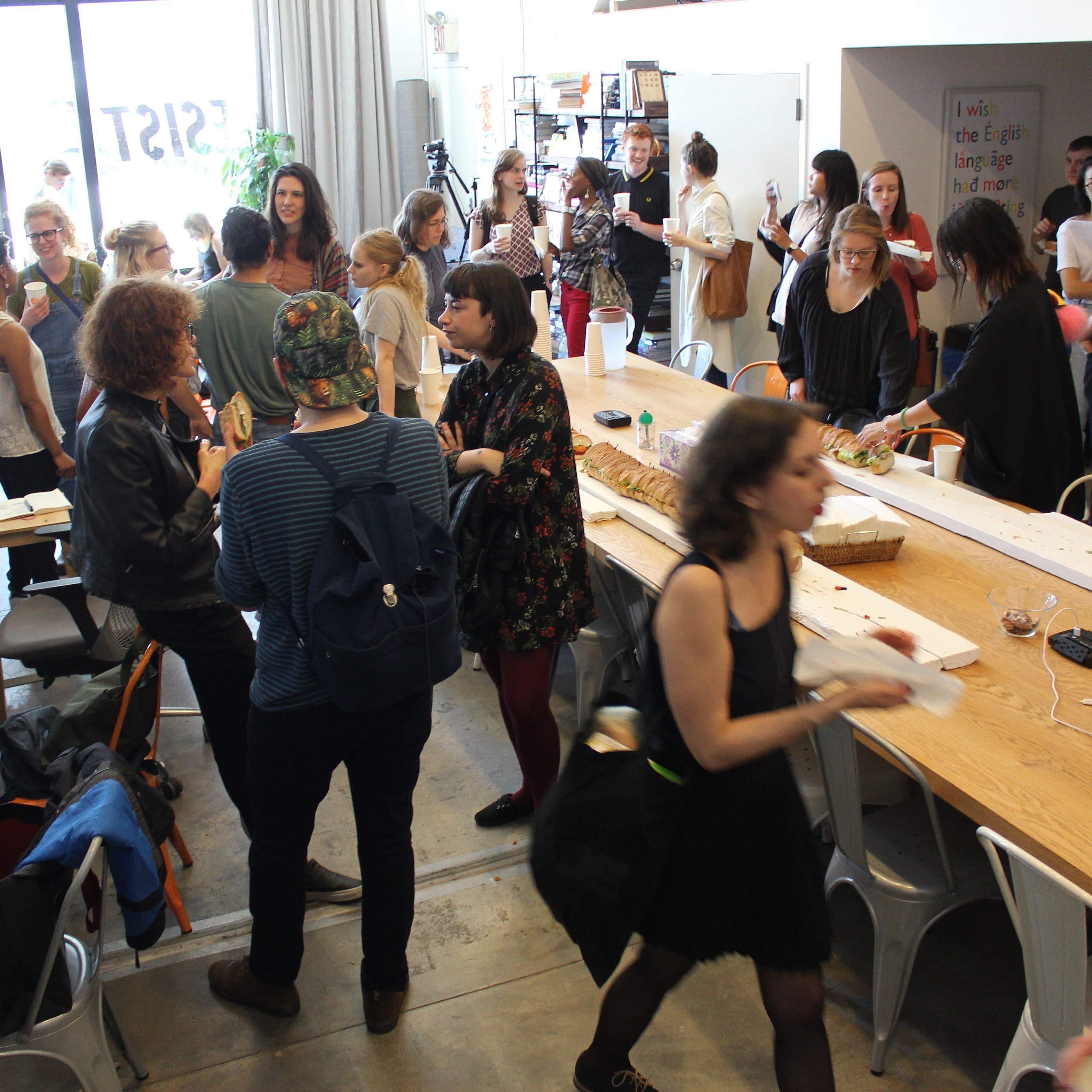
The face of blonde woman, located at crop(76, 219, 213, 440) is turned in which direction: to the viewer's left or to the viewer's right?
to the viewer's right

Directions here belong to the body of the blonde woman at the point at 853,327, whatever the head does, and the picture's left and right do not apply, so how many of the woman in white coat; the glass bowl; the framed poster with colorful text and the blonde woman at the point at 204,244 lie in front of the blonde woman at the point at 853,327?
1

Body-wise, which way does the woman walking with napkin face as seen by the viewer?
to the viewer's right

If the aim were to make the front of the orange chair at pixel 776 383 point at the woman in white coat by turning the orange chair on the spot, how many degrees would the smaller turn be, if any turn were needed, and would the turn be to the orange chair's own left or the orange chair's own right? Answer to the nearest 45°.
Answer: approximately 135° to the orange chair's own right

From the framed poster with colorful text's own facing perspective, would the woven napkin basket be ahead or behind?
ahead

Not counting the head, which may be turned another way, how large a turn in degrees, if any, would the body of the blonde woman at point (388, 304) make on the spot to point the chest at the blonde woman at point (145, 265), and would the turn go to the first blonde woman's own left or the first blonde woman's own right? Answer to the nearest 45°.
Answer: approximately 45° to the first blonde woman's own right

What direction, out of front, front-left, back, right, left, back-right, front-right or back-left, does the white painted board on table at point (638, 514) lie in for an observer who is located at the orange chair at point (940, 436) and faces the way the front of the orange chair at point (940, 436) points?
front

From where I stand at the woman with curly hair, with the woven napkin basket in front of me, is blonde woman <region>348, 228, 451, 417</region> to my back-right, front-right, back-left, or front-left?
front-left

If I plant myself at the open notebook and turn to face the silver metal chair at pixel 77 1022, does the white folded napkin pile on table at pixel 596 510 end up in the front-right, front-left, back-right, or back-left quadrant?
front-left

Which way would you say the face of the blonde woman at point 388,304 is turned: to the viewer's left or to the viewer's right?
to the viewer's left

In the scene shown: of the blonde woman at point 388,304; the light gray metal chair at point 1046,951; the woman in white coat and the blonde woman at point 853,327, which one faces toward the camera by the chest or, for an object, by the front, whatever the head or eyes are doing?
the blonde woman at point 853,327

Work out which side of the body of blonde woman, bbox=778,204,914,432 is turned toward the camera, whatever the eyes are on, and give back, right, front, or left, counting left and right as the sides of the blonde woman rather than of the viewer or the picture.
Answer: front

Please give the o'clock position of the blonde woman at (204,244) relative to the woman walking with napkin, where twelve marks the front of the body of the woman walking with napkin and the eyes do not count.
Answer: The blonde woman is roughly at 8 o'clock from the woman walking with napkin.

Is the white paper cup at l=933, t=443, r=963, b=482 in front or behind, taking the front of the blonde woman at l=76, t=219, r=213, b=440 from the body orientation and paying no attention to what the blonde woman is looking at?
in front

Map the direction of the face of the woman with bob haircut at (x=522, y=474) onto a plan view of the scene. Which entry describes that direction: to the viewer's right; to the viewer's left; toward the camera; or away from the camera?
to the viewer's left

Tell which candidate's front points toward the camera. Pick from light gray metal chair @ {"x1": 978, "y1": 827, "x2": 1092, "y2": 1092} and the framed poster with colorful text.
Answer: the framed poster with colorful text

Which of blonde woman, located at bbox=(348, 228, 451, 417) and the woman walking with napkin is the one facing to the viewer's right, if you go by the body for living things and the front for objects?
the woman walking with napkin
